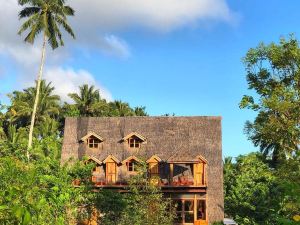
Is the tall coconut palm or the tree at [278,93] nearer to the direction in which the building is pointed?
the tree

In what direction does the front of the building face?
toward the camera

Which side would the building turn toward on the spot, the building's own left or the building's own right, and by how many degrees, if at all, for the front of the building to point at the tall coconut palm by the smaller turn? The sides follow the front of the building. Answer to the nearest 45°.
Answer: approximately 135° to the building's own right

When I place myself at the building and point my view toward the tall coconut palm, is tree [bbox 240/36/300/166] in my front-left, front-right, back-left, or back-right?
back-right
